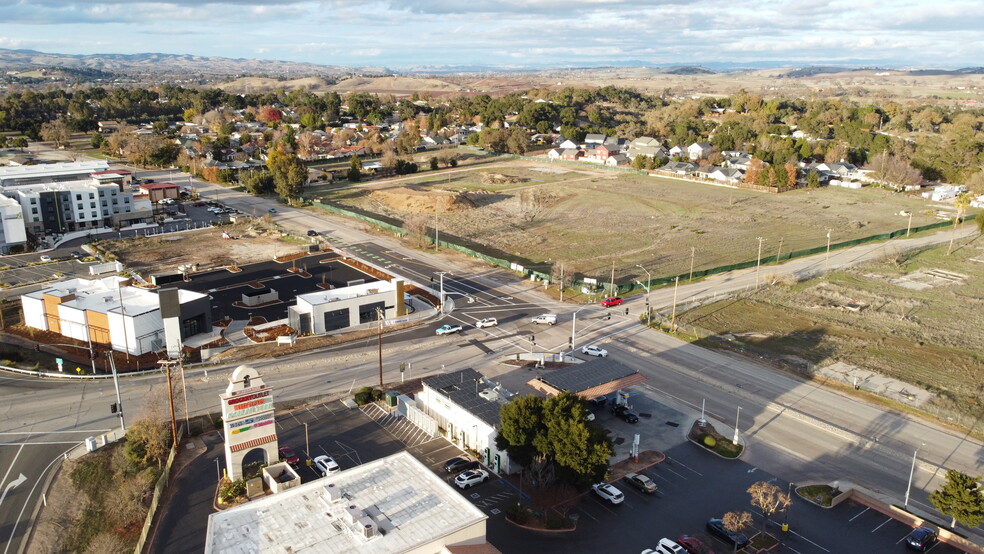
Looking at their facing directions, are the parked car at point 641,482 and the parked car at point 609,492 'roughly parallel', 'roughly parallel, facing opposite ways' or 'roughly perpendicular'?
roughly parallel

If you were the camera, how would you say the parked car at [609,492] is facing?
facing away from the viewer and to the left of the viewer

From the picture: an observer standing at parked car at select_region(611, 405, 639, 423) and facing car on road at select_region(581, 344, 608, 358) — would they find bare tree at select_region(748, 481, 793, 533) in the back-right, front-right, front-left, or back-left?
back-right

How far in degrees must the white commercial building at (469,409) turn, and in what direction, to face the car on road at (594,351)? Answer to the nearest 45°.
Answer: approximately 180°

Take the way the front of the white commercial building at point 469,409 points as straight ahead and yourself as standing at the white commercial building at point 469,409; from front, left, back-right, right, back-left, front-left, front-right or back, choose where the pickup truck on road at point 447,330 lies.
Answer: back-right

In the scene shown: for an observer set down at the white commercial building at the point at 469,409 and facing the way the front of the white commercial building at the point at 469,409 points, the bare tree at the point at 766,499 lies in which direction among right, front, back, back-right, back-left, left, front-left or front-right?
left

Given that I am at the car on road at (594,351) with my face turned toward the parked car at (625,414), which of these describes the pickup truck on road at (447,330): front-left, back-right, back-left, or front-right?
back-right

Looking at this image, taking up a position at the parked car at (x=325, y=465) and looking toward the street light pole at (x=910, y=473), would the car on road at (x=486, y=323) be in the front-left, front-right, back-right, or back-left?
front-left

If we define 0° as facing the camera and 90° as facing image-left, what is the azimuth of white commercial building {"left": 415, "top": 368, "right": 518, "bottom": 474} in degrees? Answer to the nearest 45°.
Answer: approximately 45°

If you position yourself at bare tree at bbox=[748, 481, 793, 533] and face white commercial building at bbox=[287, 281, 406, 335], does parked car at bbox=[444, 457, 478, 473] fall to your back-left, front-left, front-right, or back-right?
front-left

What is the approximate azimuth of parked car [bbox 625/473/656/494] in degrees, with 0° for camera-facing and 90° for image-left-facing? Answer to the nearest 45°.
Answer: approximately 135°
